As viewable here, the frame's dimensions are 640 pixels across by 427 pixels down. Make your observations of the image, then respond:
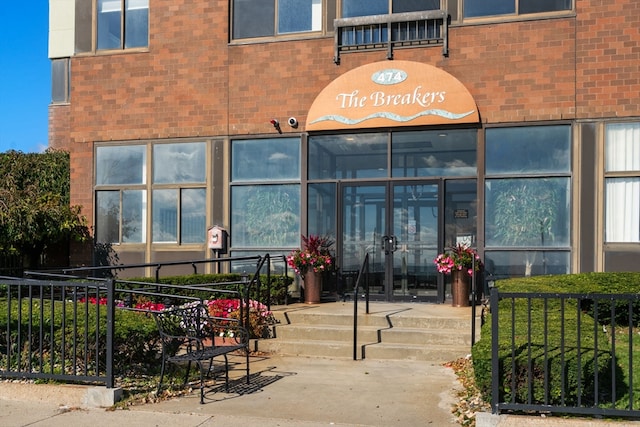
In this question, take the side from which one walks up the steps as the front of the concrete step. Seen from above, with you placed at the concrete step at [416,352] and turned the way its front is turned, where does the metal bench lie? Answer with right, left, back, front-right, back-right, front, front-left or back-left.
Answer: front-right

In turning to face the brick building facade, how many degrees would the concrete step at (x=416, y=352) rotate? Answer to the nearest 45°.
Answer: approximately 180°

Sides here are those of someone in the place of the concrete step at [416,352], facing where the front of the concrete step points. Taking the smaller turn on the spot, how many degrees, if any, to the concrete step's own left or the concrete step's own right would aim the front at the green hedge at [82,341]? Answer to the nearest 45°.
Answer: approximately 45° to the concrete step's own right

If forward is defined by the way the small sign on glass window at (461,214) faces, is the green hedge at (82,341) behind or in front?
in front

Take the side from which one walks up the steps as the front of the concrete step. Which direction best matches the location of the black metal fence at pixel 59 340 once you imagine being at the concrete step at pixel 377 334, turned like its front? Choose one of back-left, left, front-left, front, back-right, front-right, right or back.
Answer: front-right

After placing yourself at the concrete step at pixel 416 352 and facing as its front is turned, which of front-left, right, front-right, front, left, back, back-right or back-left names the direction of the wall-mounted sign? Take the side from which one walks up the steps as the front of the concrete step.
back

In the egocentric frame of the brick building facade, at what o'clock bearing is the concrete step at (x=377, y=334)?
The concrete step is roughly at 12 o'clock from the brick building facade.

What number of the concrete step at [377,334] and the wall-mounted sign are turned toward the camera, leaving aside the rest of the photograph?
2

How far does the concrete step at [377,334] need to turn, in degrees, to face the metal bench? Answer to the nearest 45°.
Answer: approximately 45° to its right
